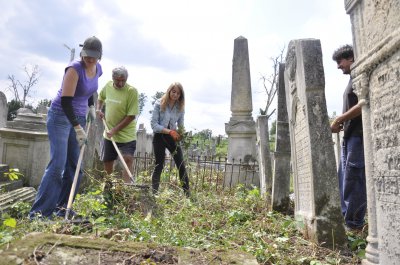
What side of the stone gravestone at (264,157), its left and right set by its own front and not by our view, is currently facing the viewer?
left

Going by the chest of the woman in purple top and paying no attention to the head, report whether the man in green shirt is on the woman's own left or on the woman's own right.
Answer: on the woman's own left

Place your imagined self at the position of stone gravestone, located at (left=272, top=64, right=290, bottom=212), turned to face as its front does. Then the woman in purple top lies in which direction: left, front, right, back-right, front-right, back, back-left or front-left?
front-left

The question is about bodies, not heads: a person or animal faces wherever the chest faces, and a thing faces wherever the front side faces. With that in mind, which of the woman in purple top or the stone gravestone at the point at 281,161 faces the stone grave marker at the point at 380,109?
the woman in purple top

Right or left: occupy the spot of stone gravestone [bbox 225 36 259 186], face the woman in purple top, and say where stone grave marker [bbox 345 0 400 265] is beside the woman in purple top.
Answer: left

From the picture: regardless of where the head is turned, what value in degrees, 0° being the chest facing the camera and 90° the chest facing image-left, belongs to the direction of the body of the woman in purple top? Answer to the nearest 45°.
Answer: approximately 315°

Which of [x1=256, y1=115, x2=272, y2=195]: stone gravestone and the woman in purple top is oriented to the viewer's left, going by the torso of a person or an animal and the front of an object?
the stone gravestone

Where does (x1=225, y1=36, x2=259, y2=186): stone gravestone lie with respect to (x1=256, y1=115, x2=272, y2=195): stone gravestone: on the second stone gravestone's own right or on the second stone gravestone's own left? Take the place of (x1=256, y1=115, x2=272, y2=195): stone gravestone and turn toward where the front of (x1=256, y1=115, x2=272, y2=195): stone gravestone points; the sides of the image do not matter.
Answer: on the second stone gravestone's own right

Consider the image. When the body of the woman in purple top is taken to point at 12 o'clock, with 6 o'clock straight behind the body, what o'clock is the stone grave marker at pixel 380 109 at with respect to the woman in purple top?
The stone grave marker is roughly at 12 o'clock from the woman in purple top.

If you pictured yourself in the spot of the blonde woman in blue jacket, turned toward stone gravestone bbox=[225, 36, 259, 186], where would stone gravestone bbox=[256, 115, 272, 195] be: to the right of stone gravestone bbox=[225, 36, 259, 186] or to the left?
right

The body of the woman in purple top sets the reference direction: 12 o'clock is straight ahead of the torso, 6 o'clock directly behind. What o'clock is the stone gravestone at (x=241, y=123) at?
The stone gravestone is roughly at 9 o'clock from the woman in purple top.

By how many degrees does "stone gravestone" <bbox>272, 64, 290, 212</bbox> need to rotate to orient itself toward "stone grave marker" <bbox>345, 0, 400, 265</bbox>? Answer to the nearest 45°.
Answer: approximately 90° to its left
